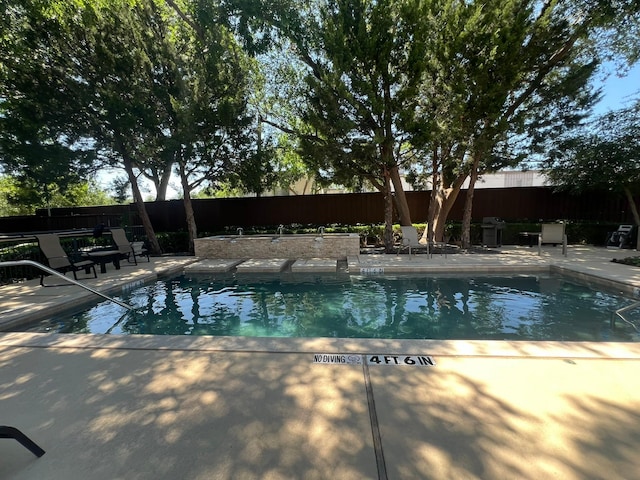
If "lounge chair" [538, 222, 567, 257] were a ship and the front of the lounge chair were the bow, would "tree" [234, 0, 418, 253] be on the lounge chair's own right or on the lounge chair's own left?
on the lounge chair's own right

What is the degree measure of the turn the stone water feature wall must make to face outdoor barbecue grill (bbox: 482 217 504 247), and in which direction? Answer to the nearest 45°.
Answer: approximately 90° to its left

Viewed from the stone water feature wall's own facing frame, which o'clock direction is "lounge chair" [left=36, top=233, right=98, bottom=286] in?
The lounge chair is roughly at 2 o'clock from the stone water feature wall.

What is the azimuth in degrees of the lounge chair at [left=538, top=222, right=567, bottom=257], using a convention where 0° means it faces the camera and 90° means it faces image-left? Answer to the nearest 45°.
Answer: approximately 0°

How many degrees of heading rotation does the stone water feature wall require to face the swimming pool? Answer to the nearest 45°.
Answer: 0° — it already faces it

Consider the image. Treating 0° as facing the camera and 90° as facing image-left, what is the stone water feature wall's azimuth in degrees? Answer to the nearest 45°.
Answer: approximately 0°

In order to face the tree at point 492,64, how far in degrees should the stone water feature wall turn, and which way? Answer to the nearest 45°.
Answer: approximately 90° to its left
